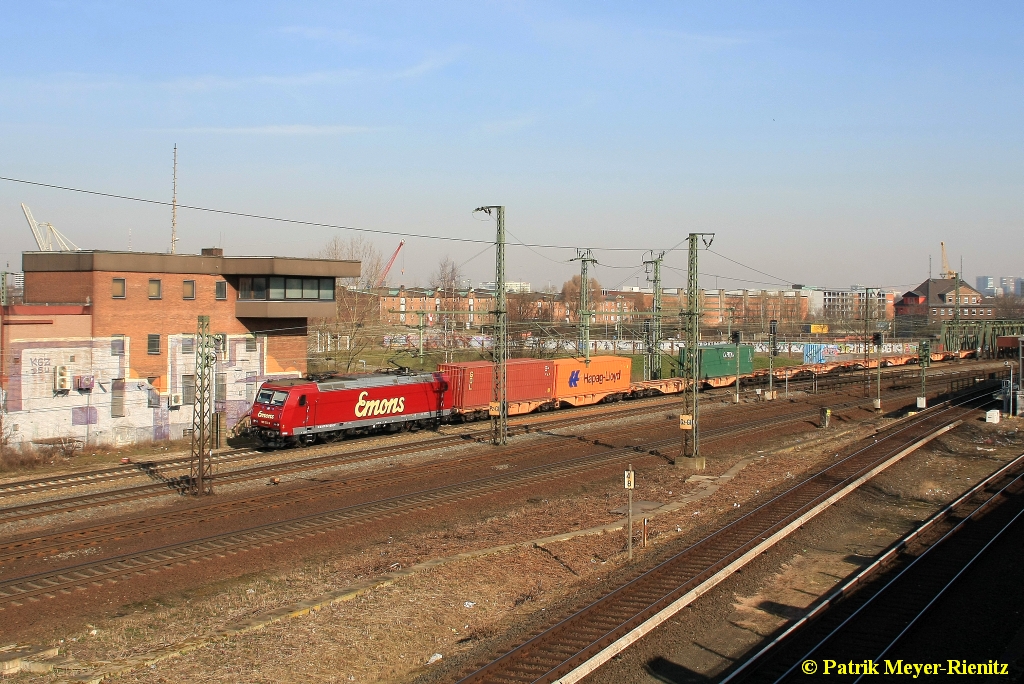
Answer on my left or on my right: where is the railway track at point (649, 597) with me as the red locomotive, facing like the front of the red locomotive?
on my left

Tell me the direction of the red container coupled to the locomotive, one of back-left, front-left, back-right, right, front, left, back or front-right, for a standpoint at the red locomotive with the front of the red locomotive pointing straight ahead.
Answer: back

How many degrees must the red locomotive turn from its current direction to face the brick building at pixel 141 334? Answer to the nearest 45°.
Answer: approximately 90° to its right

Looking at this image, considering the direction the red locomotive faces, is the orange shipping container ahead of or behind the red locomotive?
behind

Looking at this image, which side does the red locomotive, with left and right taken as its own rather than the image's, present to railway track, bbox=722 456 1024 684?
left

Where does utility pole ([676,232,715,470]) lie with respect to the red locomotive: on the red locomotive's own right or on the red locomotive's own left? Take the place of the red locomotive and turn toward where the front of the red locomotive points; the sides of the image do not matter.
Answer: on the red locomotive's own left

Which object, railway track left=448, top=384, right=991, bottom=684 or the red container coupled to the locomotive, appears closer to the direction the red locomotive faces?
the railway track

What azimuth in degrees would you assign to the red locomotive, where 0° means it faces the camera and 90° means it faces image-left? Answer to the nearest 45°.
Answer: approximately 45°
